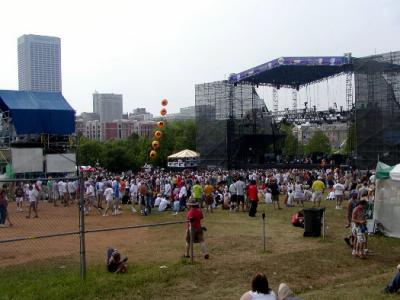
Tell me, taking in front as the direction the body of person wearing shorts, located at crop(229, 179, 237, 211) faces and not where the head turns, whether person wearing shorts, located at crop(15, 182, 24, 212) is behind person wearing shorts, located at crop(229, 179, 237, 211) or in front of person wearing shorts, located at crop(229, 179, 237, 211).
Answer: behind

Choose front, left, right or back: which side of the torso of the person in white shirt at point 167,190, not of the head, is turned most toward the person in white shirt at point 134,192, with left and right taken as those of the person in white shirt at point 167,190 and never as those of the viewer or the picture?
left

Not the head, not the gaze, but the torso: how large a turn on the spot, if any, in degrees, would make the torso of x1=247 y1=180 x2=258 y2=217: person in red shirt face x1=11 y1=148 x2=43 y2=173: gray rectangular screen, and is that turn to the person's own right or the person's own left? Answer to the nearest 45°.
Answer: approximately 45° to the person's own left

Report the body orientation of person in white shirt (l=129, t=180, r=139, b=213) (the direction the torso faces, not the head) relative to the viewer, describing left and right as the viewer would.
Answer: facing away from the viewer

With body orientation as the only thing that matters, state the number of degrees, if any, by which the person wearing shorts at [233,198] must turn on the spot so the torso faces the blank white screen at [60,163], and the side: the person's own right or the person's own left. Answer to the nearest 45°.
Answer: approximately 90° to the person's own left

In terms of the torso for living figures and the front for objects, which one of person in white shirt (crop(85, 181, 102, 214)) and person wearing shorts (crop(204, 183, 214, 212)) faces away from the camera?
the person wearing shorts

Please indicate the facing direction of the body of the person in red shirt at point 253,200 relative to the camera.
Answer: away from the camera
